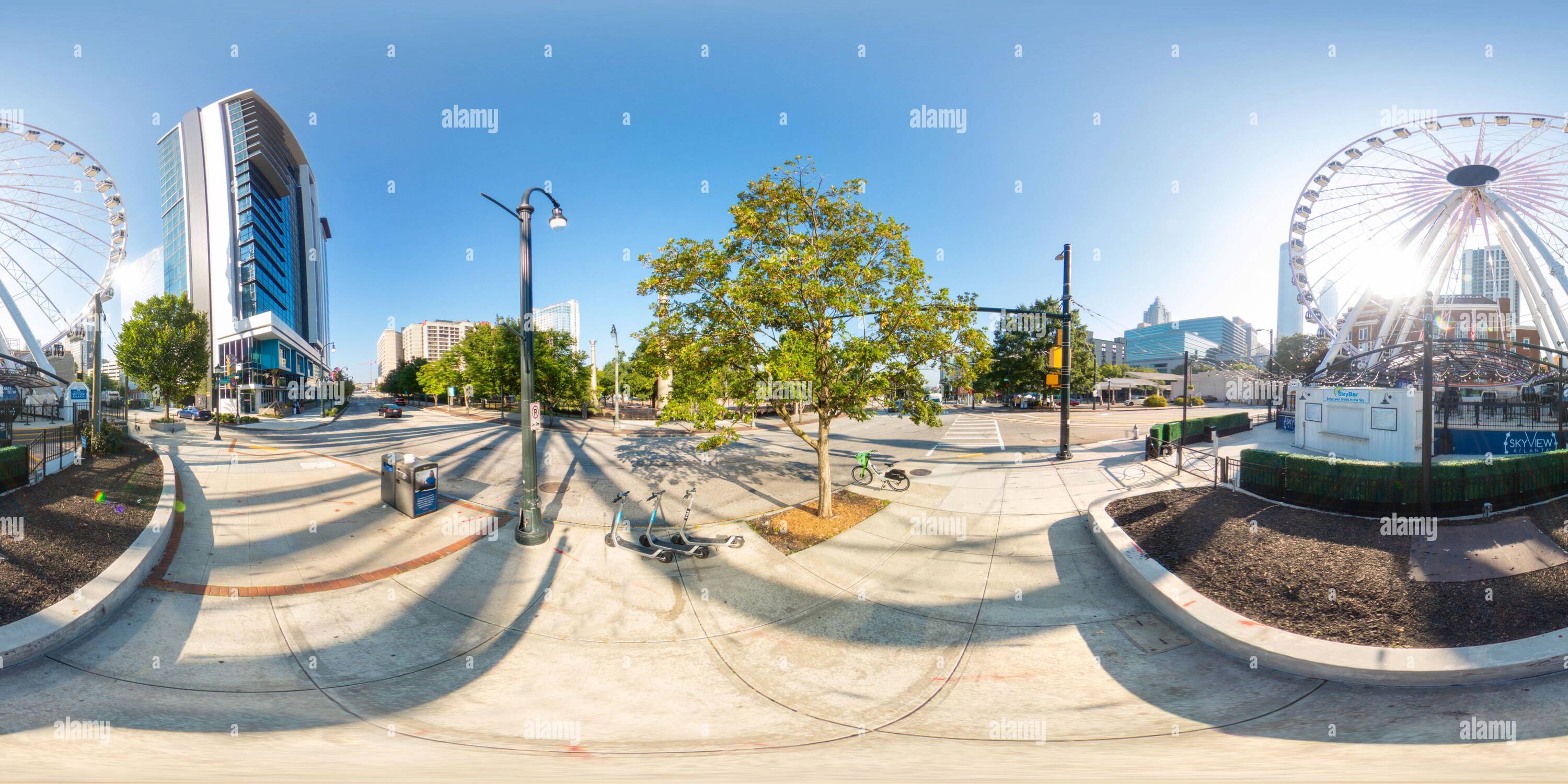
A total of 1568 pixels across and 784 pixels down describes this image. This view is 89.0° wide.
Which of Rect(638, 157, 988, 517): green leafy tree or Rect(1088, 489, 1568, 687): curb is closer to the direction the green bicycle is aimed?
the green leafy tree

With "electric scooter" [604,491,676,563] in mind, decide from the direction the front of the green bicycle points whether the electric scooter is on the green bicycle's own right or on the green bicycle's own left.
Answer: on the green bicycle's own left

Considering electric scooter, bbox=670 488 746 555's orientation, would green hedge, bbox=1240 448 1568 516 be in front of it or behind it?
behind

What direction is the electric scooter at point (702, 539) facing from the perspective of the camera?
to the viewer's left

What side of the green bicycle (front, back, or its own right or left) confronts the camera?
left

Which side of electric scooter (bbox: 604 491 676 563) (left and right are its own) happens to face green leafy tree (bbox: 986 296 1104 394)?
back

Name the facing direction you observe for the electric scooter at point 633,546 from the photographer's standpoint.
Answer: facing away from the viewer and to the left of the viewer

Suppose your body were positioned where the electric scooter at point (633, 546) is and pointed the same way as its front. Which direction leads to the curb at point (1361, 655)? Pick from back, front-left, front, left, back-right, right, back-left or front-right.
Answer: back

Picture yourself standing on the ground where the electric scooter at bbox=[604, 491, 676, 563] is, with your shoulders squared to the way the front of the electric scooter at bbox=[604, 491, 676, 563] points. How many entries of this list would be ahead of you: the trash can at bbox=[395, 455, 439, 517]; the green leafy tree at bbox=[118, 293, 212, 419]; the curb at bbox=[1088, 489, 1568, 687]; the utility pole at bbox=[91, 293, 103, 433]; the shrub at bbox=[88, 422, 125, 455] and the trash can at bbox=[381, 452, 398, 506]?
5
